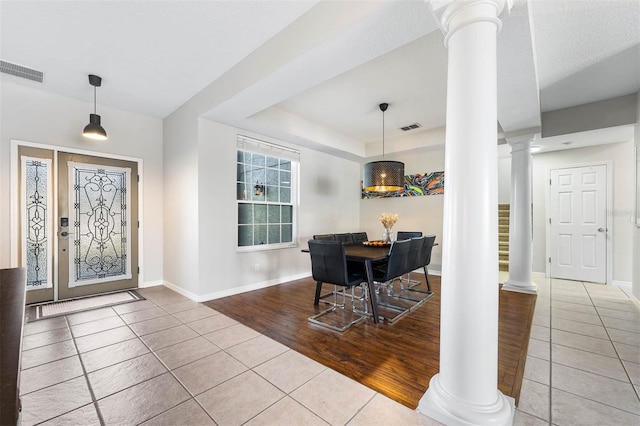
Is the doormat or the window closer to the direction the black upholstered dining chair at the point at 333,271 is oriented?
the window

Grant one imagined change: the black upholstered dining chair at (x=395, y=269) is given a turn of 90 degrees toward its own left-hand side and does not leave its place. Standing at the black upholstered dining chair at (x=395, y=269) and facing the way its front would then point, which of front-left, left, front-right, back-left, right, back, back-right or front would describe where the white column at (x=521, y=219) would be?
back

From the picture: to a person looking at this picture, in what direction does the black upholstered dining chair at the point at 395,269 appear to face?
facing away from the viewer and to the left of the viewer

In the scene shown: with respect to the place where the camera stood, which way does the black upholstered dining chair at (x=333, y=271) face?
facing away from the viewer and to the right of the viewer

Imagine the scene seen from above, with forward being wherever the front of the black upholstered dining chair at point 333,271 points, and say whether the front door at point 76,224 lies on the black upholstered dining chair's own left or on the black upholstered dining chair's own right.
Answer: on the black upholstered dining chair's own left

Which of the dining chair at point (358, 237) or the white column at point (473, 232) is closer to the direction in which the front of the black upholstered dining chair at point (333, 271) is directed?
the dining chair

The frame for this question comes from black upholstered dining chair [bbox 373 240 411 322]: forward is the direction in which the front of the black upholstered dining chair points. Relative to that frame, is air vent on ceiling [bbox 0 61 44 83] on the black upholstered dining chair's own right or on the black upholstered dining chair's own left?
on the black upholstered dining chair's own left
